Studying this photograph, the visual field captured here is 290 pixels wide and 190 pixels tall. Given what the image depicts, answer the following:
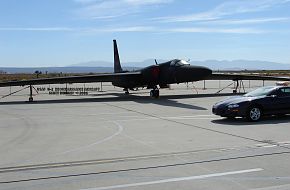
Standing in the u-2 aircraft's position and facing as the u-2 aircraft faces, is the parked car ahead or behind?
ahead

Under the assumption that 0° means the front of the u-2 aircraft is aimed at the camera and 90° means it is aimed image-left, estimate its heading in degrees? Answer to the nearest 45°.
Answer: approximately 315°
